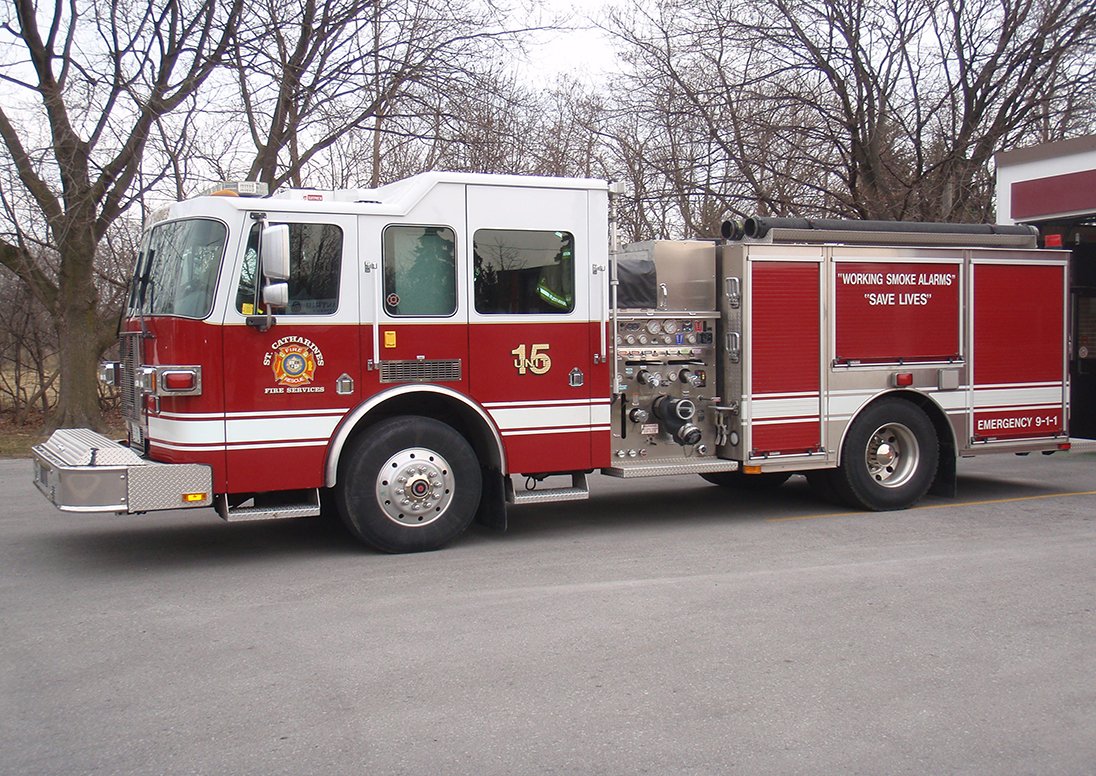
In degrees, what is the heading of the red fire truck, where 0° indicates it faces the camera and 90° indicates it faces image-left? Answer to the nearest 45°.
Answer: approximately 45°
